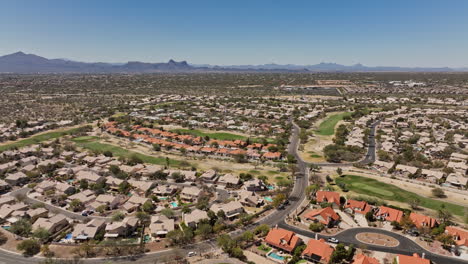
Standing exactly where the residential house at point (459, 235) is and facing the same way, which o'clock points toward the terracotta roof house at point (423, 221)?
The terracotta roof house is roughly at 2 o'clock from the residential house.

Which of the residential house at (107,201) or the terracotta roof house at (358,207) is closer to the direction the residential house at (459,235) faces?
the residential house

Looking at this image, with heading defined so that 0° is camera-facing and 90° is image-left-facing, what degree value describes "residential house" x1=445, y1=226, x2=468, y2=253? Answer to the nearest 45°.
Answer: approximately 45°

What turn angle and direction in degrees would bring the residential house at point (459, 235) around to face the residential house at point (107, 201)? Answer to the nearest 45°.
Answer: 0° — it already faces it

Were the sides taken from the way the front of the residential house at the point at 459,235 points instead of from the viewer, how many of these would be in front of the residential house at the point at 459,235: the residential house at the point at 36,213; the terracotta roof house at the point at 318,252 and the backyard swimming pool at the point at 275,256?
3

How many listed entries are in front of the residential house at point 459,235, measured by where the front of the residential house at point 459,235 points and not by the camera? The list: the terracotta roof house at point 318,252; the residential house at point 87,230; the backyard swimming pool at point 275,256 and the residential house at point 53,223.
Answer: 4

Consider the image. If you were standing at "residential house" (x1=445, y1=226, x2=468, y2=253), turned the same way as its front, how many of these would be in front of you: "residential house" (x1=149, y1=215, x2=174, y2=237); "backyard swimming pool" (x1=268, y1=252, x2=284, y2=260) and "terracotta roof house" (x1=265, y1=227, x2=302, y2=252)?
3

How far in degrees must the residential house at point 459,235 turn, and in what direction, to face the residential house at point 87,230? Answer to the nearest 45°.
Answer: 0° — it already faces it

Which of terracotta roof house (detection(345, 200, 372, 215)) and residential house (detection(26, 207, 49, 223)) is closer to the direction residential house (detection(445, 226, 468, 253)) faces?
the residential house

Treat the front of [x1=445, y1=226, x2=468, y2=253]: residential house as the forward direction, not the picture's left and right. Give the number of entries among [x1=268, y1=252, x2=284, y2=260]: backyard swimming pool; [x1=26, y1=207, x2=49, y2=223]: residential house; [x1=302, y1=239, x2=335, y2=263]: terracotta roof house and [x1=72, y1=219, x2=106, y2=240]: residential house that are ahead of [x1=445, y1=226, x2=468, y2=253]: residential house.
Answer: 4

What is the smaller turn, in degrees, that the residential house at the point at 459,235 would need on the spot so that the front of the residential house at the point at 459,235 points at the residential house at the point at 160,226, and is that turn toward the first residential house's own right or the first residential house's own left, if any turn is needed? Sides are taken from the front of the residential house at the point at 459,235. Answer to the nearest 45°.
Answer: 0° — it already faces it
